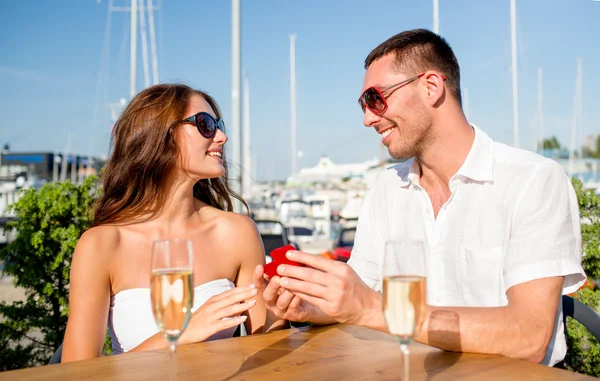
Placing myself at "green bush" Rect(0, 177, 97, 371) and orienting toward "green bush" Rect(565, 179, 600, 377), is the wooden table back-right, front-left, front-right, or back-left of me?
front-right

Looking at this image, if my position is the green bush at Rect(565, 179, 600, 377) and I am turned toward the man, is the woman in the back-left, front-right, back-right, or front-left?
front-right

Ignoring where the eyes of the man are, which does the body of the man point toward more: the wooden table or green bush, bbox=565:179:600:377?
the wooden table

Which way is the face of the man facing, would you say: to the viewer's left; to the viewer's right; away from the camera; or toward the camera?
to the viewer's left

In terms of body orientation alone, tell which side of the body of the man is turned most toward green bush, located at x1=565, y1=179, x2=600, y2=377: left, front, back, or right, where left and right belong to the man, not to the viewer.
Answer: back

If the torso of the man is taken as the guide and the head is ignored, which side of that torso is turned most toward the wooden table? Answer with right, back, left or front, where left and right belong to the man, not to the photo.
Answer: front

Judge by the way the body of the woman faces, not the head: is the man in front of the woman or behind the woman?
in front

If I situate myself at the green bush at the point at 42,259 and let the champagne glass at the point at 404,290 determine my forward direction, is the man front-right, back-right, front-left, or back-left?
front-left

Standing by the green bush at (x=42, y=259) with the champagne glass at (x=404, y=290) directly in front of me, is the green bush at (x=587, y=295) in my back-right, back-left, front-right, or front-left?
front-left

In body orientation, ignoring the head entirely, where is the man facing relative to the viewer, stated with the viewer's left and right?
facing the viewer and to the left of the viewer

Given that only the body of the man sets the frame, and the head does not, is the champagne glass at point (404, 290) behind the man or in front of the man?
in front

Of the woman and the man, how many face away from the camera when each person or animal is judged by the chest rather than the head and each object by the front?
0

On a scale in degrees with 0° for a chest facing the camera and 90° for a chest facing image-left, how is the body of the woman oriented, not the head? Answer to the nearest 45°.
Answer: approximately 315°

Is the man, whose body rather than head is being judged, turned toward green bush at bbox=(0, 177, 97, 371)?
no
